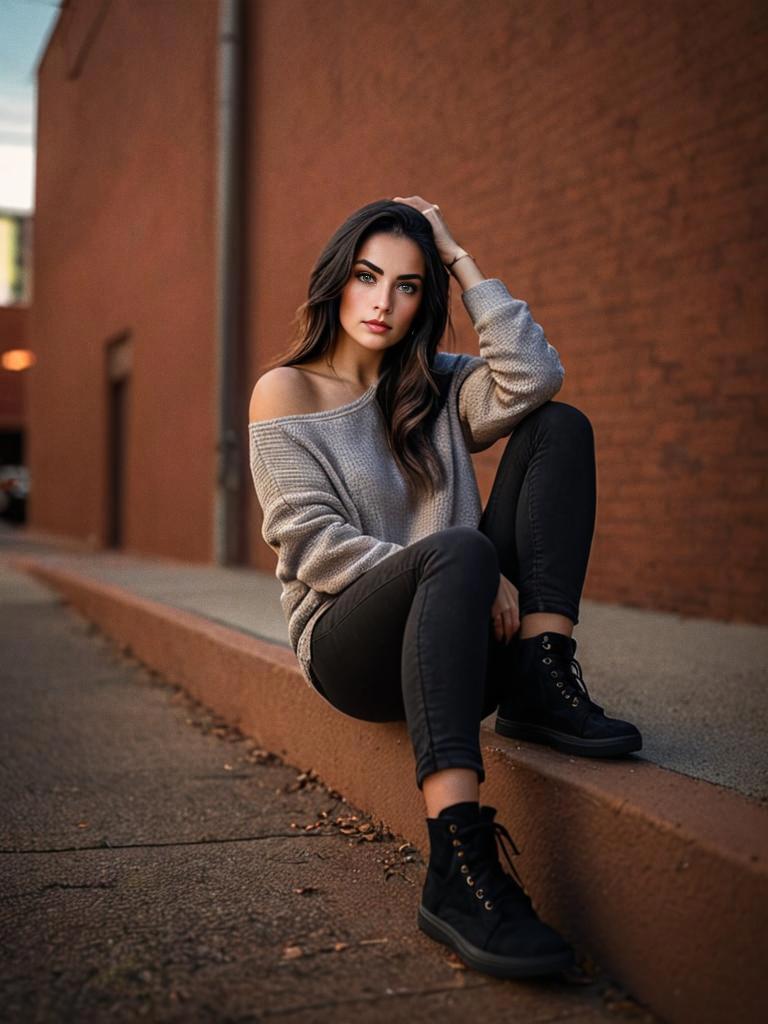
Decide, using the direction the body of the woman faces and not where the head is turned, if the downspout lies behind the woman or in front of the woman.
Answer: behind
